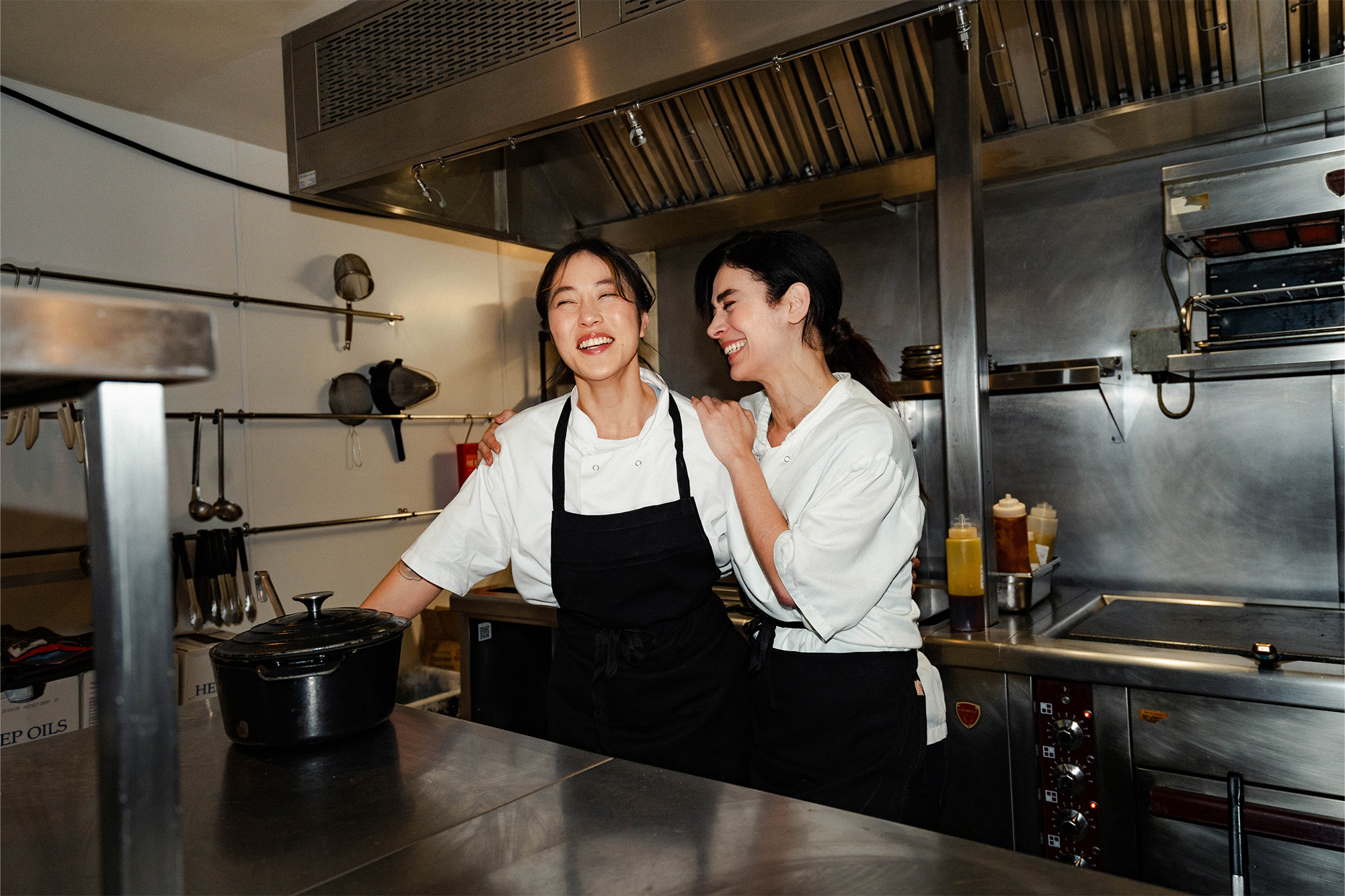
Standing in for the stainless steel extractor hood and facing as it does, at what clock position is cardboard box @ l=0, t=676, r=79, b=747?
The cardboard box is roughly at 1 o'clock from the stainless steel extractor hood.

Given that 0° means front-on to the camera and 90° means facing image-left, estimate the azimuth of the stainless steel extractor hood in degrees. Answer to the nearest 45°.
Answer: approximately 45°

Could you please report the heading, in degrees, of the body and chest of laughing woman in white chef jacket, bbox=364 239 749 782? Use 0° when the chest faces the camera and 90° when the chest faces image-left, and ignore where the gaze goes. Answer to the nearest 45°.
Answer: approximately 0°

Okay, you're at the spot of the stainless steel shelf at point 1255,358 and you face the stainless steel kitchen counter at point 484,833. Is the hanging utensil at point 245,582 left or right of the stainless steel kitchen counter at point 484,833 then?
right

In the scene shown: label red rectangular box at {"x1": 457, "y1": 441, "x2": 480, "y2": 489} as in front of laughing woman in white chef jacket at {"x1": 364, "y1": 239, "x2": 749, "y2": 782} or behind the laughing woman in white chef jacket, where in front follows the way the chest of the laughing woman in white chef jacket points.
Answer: behind

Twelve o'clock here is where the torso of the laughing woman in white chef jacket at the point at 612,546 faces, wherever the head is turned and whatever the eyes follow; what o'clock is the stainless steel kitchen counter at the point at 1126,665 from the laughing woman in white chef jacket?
The stainless steel kitchen counter is roughly at 9 o'clock from the laughing woman in white chef jacket.

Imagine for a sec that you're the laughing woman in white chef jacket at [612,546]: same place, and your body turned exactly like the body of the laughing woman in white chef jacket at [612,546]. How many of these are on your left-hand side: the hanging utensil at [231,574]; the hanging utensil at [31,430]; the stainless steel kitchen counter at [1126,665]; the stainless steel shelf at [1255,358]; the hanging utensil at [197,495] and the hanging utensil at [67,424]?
2

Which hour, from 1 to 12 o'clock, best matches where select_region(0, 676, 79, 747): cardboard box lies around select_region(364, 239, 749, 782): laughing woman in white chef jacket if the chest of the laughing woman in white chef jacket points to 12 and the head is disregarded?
The cardboard box is roughly at 4 o'clock from the laughing woman in white chef jacket.

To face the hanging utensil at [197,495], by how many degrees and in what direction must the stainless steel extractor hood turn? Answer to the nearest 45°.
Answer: approximately 45° to its right
